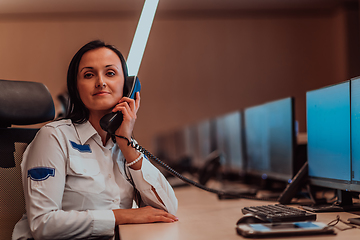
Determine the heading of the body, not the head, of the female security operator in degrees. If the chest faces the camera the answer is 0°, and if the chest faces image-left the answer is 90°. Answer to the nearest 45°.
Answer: approximately 315°

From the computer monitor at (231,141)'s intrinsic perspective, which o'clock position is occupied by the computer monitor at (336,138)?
the computer monitor at (336,138) is roughly at 10 o'clock from the computer monitor at (231,141).

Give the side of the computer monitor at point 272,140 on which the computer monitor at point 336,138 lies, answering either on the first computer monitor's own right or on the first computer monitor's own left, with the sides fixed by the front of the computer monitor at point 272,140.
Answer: on the first computer monitor's own left

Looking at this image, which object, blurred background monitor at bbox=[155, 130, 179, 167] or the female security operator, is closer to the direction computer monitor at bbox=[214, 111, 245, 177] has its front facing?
the female security operator

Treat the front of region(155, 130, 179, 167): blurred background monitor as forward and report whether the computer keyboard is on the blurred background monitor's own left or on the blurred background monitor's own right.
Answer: on the blurred background monitor's own left

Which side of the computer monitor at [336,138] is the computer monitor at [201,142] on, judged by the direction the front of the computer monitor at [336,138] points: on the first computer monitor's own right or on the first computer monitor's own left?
on the first computer monitor's own right
